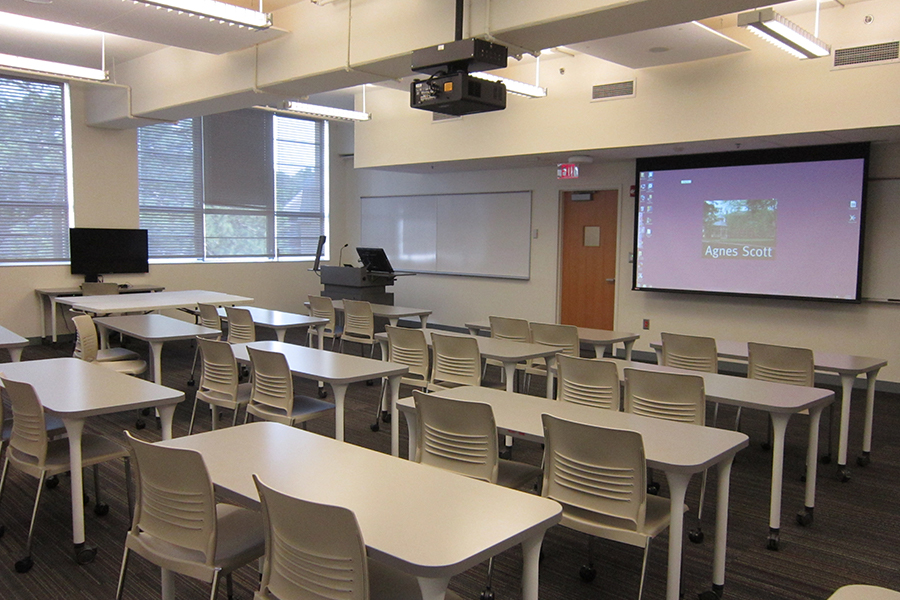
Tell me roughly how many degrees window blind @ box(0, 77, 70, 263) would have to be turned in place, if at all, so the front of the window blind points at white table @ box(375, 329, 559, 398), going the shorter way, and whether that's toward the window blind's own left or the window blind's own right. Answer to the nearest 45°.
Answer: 0° — it already faces it

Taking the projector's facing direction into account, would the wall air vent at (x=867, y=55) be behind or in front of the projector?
in front

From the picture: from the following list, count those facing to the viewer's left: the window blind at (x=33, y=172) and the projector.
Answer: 0

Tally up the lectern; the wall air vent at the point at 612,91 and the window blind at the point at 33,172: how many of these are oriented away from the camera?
0

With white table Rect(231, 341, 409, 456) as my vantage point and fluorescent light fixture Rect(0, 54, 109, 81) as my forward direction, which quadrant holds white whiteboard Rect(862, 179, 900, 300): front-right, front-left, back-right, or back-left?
back-right

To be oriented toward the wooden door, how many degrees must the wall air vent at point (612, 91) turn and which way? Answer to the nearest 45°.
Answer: approximately 135° to its right

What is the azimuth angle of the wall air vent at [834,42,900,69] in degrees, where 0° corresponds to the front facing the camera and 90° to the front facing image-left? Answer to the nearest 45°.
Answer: approximately 45°

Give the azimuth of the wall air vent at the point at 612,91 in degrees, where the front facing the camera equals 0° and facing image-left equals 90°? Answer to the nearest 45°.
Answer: approximately 45°

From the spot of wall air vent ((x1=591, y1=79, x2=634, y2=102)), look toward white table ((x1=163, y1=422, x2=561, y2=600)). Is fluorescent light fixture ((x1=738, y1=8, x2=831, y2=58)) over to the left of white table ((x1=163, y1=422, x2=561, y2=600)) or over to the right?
left

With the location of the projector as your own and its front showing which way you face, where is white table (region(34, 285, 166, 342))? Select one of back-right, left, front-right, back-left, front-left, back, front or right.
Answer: left

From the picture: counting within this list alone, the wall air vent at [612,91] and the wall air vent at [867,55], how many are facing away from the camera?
0

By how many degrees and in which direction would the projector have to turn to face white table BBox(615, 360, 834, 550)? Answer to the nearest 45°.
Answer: approximately 90° to its right

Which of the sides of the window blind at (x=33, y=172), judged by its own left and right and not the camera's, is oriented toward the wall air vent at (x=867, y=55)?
front

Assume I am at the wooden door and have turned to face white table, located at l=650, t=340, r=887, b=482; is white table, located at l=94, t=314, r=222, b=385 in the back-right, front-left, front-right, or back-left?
front-right

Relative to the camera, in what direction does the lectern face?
facing the viewer and to the left of the viewer
